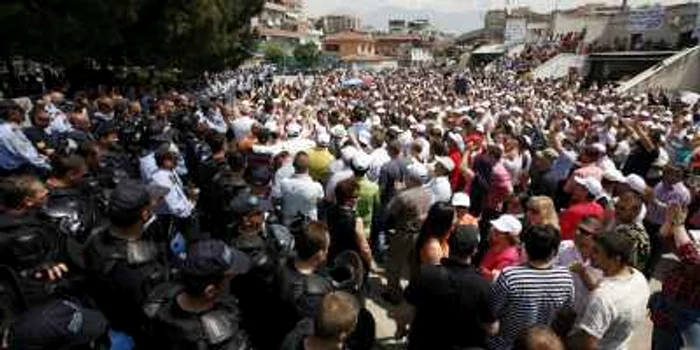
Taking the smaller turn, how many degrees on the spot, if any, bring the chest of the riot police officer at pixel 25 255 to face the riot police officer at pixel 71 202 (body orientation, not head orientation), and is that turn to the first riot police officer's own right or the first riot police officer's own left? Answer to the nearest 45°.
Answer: approximately 90° to the first riot police officer's own left

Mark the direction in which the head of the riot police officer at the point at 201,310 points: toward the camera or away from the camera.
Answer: away from the camera

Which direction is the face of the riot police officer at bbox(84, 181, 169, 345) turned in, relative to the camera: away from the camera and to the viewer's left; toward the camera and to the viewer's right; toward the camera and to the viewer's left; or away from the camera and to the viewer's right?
away from the camera and to the viewer's right

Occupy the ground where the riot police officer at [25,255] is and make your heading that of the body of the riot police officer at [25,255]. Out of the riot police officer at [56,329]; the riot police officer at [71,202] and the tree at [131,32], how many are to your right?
1

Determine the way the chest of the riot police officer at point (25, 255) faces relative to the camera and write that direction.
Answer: to the viewer's right

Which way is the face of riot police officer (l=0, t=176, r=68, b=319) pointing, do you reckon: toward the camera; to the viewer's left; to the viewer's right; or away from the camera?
to the viewer's right

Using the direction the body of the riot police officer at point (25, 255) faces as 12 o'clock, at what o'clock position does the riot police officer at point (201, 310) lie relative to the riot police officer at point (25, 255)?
the riot police officer at point (201, 310) is roughly at 2 o'clock from the riot police officer at point (25, 255).

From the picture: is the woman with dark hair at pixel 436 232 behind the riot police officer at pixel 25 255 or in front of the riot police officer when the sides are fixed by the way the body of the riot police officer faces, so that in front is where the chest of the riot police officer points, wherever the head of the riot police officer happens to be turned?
in front

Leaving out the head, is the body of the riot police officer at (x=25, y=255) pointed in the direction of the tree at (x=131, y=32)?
no

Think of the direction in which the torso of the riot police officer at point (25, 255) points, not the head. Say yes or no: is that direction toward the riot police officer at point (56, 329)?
no

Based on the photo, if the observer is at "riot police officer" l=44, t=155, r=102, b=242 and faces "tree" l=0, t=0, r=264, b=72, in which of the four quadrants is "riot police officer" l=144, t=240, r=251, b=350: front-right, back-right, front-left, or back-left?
back-right

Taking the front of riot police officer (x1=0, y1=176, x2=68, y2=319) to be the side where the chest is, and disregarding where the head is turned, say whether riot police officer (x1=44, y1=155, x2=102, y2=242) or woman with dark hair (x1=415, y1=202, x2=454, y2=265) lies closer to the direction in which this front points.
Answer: the woman with dark hair
